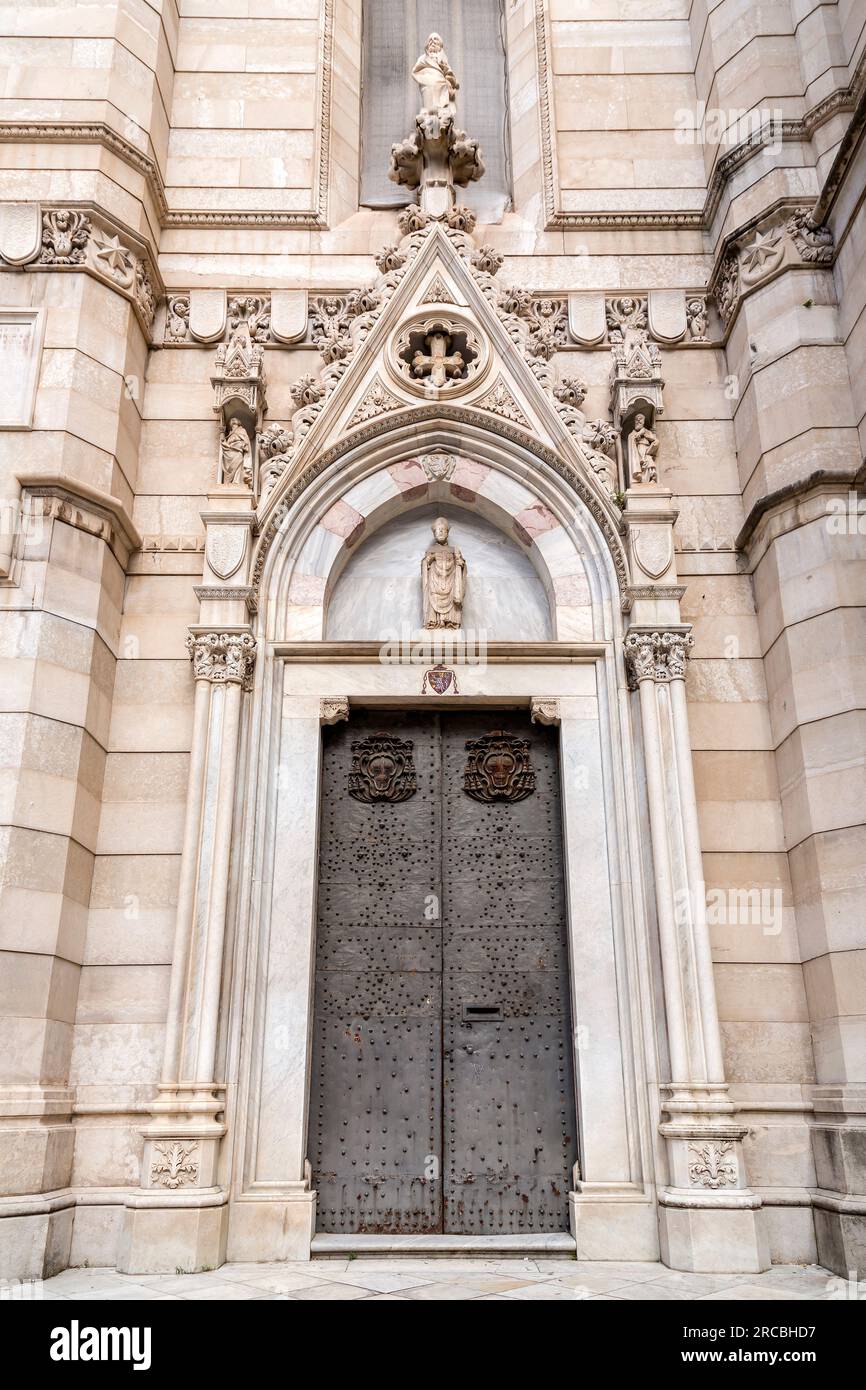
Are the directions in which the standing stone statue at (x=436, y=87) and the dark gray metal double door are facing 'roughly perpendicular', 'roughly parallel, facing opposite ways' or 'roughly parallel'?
roughly parallel

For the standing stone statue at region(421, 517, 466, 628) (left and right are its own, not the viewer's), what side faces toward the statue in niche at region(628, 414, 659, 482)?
left

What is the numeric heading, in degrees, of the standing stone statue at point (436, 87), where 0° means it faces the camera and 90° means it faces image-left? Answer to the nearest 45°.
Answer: approximately 0°

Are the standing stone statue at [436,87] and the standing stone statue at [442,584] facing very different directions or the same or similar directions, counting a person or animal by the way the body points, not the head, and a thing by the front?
same or similar directions

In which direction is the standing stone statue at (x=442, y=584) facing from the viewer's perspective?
toward the camera

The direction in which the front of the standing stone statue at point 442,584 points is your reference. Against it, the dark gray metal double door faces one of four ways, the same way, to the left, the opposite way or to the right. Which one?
the same way

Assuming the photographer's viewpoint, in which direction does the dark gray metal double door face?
facing the viewer
